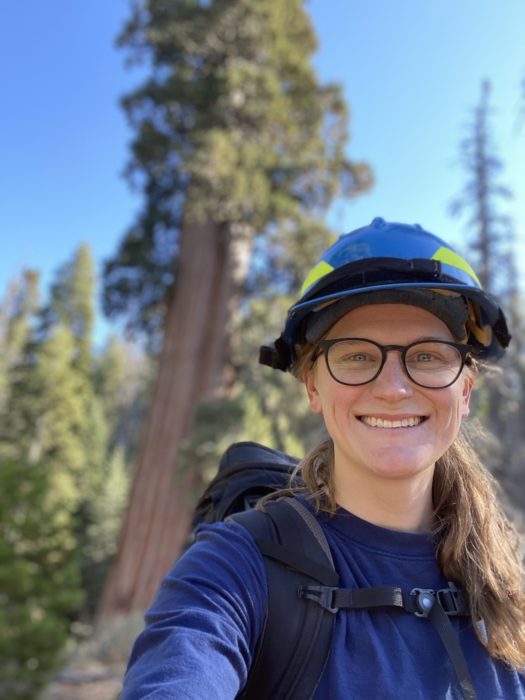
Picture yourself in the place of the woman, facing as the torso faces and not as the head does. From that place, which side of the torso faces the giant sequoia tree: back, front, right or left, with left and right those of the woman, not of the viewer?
back

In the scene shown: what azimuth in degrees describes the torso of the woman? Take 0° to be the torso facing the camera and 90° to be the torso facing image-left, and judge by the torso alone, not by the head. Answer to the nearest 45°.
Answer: approximately 0°
